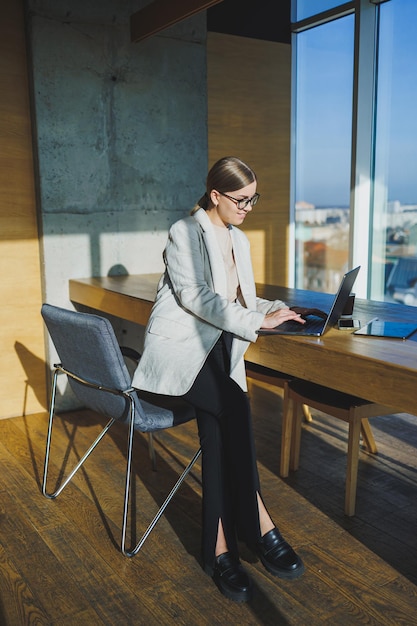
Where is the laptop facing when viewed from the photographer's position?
facing to the left of the viewer

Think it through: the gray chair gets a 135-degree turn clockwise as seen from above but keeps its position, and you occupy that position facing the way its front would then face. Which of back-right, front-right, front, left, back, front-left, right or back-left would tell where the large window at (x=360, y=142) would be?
back-left

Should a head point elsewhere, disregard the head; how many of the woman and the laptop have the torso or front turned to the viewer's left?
1

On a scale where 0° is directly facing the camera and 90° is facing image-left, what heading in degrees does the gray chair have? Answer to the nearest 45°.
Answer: approximately 225°

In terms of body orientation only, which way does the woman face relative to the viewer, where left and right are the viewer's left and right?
facing the viewer and to the right of the viewer

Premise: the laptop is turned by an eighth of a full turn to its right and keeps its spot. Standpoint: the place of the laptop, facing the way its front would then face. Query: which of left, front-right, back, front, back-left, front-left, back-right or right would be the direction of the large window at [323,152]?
front-right

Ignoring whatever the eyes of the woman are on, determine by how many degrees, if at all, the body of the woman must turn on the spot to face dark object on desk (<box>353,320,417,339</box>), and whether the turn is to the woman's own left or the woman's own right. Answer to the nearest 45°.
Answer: approximately 45° to the woman's own left

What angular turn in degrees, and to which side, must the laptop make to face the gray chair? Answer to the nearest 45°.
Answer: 0° — it already faces it

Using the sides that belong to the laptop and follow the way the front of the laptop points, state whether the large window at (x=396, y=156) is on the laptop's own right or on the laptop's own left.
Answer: on the laptop's own right
